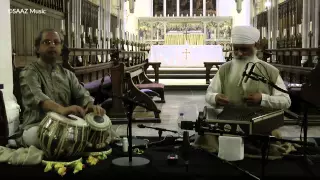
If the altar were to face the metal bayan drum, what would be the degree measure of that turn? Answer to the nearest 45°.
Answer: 0° — it already faces it

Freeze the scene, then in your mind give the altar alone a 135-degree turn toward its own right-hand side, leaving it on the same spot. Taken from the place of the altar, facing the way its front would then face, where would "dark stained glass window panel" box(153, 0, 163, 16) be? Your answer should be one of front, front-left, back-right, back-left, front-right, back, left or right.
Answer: front-right

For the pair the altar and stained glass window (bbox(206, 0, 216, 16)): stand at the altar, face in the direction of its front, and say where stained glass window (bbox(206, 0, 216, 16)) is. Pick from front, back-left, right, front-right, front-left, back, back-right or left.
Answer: back

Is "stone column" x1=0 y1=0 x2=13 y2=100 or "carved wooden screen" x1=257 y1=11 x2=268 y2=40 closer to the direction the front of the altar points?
the stone column

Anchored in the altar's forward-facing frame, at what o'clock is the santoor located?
The santoor is roughly at 12 o'clock from the altar.

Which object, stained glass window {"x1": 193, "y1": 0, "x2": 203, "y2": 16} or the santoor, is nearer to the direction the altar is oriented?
the santoor

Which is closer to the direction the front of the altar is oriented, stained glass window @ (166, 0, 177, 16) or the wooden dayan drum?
the wooden dayan drum

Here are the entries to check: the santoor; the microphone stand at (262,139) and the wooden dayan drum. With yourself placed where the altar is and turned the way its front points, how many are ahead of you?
3

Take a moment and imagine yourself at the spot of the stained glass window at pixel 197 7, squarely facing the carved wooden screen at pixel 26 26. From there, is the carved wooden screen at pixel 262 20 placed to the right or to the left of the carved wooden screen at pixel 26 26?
left

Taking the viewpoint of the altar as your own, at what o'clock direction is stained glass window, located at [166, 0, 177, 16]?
The stained glass window is roughly at 6 o'clock from the altar.

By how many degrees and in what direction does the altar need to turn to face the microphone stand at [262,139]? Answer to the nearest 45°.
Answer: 0° — it already faces it

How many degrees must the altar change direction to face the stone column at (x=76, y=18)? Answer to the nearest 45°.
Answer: approximately 45° to its right

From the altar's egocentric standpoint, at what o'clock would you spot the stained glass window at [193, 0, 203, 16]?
The stained glass window is roughly at 6 o'clock from the altar.

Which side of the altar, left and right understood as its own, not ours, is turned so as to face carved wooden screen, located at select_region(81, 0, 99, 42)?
right

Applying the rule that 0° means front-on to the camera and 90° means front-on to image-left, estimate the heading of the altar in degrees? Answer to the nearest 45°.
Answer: approximately 0°
